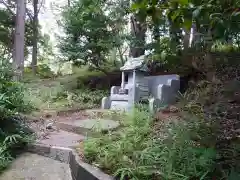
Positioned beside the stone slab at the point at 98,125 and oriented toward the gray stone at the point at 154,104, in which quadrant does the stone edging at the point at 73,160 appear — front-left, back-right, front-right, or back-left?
back-right

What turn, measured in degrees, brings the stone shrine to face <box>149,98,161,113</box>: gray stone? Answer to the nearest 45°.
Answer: approximately 45° to its left

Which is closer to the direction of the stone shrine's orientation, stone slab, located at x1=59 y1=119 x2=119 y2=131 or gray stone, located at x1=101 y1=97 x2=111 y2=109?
the stone slab

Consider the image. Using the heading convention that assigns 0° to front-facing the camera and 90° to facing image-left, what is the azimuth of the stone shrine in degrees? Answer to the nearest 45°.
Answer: approximately 45°

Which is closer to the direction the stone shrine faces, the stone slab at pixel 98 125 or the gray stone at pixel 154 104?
the stone slab

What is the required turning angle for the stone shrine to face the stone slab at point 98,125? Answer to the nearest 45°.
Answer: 0° — it already faces it
